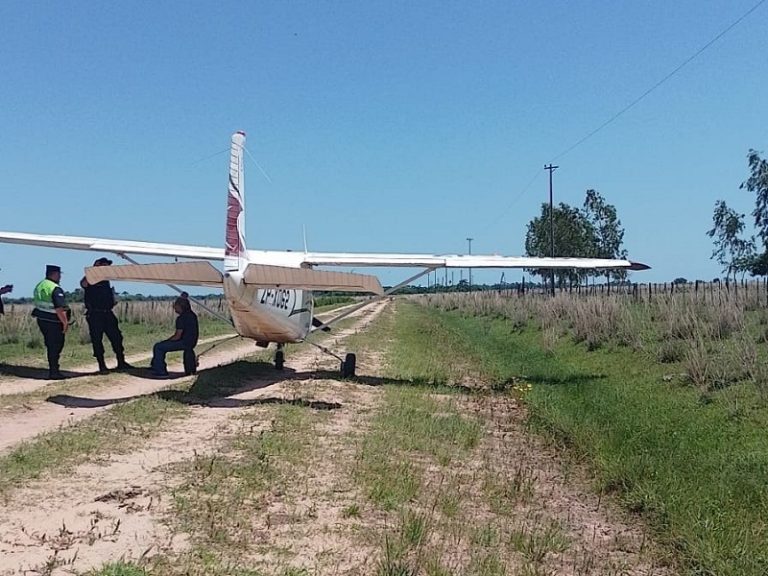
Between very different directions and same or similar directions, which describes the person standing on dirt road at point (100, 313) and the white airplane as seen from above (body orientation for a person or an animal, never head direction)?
very different directions

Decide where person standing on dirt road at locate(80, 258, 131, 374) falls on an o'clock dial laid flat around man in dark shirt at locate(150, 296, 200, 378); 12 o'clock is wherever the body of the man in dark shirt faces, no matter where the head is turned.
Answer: The person standing on dirt road is roughly at 1 o'clock from the man in dark shirt.

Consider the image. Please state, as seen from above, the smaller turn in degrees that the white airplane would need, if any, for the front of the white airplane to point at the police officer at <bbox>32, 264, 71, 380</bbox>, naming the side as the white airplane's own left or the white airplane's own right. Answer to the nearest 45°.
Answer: approximately 90° to the white airplane's own left

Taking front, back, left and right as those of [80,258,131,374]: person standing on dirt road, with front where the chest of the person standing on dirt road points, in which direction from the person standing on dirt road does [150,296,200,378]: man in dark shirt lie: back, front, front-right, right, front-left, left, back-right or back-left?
front-left

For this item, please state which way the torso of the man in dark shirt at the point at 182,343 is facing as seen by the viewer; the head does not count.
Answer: to the viewer's left

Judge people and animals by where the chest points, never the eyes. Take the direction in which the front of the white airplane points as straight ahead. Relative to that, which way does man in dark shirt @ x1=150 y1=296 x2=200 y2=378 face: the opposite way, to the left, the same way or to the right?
to the left

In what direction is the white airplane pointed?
away from the camera
